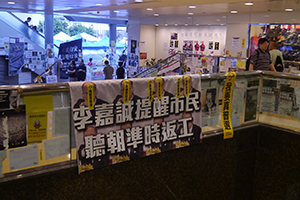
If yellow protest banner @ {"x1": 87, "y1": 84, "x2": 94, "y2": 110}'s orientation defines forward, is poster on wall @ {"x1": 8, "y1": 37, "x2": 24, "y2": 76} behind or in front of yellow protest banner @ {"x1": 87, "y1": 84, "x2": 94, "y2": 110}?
behind

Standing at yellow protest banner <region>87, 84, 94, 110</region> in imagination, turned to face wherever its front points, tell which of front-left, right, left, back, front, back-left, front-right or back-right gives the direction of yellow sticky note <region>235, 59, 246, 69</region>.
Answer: back-left

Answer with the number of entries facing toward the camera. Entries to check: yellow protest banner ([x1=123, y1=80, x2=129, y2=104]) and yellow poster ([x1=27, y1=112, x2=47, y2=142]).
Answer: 2

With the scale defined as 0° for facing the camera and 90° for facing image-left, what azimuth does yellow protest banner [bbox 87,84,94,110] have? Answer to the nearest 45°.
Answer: approximately 0°

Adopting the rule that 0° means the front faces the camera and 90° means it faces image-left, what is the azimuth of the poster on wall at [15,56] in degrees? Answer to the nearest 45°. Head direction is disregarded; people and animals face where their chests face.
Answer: approximately 315°

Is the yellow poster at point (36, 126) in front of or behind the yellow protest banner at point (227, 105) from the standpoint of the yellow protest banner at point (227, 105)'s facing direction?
in front

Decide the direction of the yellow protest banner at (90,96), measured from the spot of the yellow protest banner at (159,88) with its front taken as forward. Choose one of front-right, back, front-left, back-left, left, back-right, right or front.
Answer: front-right

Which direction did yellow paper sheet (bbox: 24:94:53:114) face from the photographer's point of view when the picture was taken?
facing the viewer

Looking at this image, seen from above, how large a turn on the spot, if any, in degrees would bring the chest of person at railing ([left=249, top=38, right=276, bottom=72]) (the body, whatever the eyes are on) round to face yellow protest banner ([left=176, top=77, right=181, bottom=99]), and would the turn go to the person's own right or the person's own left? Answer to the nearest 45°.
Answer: approximately 45° to the person's own right

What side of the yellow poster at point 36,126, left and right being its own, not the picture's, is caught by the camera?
front

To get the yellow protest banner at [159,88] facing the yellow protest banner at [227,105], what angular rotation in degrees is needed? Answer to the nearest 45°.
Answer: approximately 135° to its left

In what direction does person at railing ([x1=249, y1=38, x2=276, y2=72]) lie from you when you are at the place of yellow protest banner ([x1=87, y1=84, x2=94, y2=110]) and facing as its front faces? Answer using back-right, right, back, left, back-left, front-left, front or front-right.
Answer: back-left

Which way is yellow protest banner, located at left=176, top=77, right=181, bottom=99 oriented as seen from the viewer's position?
toward the camera
